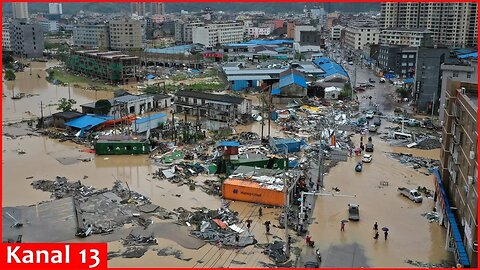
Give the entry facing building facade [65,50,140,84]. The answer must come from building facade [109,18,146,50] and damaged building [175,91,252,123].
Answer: building facade [109,18,146,50]

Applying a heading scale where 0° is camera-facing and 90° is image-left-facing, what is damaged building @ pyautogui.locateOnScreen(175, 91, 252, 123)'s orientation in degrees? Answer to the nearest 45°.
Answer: approximately 45°

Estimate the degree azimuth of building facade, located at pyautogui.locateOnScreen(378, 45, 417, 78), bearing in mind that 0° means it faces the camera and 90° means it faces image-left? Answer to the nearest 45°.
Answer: approximately 45°

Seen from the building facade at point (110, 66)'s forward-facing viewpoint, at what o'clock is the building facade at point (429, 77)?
the building facade at point (429, 77) is roughly at 9 o'clock from the building facade at point (110, 66).

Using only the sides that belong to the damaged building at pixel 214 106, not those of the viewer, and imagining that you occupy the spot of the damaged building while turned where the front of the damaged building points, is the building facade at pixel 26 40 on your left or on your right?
on your right

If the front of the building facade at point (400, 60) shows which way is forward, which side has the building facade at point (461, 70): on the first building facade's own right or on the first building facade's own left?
on the first building facade's own left

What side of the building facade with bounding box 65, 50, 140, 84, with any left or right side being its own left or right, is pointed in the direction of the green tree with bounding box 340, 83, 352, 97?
left

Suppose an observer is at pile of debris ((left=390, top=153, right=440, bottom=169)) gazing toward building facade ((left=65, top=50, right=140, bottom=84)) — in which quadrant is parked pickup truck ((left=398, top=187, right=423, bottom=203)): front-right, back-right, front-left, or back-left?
back-left

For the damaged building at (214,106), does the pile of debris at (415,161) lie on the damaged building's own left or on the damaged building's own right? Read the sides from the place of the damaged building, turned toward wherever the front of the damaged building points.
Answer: on the damaged building's own left
